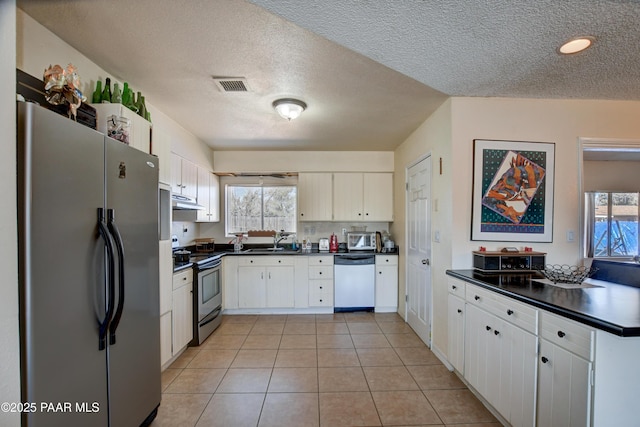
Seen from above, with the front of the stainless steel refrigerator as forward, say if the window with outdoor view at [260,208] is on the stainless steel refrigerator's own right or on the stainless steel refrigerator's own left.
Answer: on the stainless steel refrigerator's own left

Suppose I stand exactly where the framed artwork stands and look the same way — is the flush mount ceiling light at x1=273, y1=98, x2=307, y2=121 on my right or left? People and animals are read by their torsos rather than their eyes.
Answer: on my right

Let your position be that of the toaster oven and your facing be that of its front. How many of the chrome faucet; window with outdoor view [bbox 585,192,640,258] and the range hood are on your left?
1

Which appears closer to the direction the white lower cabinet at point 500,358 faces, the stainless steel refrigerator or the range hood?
the stainless steel refrigerator

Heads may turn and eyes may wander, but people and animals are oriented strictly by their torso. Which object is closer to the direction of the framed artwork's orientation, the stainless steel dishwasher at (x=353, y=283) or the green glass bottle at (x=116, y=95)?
the green glass bottle

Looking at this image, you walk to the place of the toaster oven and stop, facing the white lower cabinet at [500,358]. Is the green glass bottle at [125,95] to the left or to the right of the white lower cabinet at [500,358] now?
right

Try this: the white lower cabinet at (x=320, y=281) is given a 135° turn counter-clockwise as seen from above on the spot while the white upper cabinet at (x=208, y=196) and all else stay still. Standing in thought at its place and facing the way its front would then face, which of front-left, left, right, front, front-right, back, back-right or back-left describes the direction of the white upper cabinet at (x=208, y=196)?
back-left

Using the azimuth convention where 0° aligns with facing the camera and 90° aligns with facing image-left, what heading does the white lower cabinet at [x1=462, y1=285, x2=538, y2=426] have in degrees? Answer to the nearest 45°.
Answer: approximately 45°
